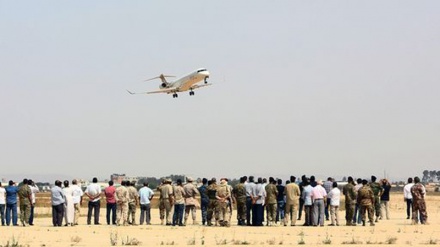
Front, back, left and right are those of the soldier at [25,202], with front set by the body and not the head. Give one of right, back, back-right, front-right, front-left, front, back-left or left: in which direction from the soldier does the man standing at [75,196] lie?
right

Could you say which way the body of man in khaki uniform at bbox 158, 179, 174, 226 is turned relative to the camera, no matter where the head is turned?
away from the camera

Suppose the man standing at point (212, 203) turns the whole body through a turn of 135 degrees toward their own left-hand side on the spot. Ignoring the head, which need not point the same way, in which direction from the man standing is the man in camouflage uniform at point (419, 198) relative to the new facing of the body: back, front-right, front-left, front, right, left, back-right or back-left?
back-left

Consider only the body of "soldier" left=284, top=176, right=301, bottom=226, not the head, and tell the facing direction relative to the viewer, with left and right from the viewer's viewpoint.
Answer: facing away from the viewer

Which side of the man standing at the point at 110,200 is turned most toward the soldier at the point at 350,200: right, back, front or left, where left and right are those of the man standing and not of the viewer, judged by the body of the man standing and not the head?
right

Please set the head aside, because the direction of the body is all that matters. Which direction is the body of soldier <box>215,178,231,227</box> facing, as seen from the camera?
away from the camera

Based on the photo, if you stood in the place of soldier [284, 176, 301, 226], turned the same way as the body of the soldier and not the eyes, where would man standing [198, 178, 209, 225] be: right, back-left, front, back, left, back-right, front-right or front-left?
left

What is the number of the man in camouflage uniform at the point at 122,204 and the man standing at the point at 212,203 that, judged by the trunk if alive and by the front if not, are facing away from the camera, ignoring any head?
2

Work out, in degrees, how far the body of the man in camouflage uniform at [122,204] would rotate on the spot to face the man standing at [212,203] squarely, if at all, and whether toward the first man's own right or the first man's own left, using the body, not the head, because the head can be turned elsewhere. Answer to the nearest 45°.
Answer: approximately 90° to the first man's own right

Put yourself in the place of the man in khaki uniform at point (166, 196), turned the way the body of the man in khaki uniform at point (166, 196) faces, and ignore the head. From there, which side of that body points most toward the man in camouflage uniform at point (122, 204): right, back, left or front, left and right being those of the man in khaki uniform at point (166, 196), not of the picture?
left

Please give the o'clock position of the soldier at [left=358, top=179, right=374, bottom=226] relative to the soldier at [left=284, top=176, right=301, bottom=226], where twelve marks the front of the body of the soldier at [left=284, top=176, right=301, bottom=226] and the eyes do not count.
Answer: the soldier at [left=358, top=179, right=374, bottom=226] is roughly at 3 o'clock from the soldier at [left=284, top=176, right=301, bottom=226].

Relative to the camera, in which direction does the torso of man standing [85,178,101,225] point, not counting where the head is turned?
away from the camera

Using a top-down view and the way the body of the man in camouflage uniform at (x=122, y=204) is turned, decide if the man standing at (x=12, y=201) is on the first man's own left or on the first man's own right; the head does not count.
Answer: on the first man's own left

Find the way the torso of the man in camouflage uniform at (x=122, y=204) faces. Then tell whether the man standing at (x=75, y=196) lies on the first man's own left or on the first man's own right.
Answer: on the first man's own left

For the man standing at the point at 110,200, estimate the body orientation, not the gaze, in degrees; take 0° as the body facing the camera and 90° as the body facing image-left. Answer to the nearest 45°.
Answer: approximately 180°

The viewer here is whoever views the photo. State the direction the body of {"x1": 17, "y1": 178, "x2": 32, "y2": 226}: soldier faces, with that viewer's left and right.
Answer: facing away from the viewer

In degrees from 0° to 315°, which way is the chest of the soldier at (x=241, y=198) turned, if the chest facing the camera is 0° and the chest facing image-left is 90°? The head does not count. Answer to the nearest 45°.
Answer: approximately 180°
